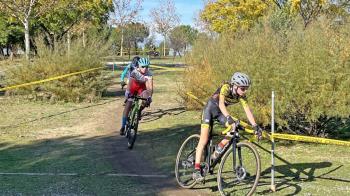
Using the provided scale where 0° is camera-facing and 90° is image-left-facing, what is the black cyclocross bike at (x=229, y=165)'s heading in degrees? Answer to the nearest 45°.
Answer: approximately 315°

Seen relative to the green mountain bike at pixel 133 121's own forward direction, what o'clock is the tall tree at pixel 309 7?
The tall tree is roughly at 7 o'clock from the green mountain bike.

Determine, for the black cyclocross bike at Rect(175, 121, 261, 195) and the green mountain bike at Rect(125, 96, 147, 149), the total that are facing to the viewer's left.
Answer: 0

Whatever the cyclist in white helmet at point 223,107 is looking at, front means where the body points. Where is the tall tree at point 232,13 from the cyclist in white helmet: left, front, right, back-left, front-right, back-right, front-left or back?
back-left

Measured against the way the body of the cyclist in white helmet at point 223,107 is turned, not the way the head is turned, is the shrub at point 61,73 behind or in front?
behind

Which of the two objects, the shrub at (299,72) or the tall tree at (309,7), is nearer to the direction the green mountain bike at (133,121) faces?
the shrub

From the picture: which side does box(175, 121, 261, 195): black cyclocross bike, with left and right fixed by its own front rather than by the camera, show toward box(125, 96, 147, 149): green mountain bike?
back

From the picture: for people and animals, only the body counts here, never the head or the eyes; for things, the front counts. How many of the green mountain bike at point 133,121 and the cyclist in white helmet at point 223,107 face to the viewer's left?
0

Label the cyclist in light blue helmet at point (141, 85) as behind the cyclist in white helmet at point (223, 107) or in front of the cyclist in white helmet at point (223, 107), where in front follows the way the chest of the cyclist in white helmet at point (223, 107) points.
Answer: behind

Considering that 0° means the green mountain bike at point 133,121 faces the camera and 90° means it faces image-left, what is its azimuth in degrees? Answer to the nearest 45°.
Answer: approximately 0°

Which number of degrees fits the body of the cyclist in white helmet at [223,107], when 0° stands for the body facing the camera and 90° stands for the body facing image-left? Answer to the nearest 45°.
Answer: approximately 315°

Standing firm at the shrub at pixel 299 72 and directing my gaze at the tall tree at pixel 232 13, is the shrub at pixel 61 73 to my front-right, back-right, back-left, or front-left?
front-left

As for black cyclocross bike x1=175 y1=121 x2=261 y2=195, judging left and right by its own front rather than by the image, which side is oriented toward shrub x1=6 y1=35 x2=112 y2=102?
back

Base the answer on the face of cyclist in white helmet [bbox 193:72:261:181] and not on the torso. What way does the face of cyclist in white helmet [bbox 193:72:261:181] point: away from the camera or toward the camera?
toward the camera

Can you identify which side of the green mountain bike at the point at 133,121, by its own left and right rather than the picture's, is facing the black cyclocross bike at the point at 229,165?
front
